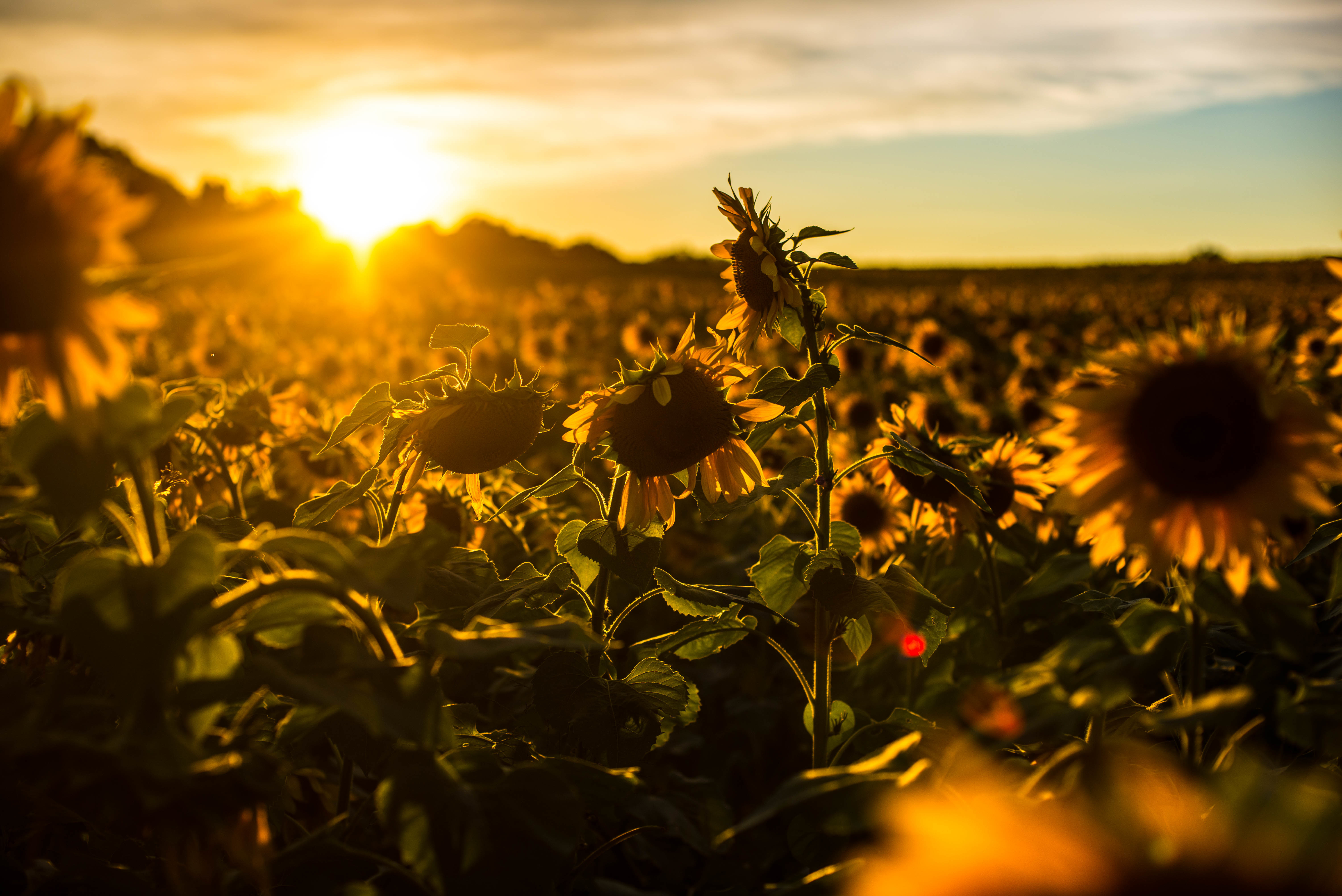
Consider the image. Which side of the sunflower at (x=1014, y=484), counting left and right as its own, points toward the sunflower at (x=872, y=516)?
right

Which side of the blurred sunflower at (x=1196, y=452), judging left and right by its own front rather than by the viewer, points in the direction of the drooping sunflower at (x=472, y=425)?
right

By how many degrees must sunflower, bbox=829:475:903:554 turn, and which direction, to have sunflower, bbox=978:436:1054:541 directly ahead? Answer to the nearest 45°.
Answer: approximately 45° to its left

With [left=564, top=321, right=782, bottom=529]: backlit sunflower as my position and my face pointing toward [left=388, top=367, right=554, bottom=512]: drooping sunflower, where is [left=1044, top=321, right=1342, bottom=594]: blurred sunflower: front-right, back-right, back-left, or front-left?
back-left

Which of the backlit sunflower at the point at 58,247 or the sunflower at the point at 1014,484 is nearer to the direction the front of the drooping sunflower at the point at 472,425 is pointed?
the backlit sunflower

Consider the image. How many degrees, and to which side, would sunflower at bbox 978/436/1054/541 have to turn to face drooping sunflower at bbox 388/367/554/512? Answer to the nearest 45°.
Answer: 0° — it already faces it

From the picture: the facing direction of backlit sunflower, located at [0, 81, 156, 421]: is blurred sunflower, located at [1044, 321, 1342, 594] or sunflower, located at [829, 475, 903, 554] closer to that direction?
the blurred sunflower
